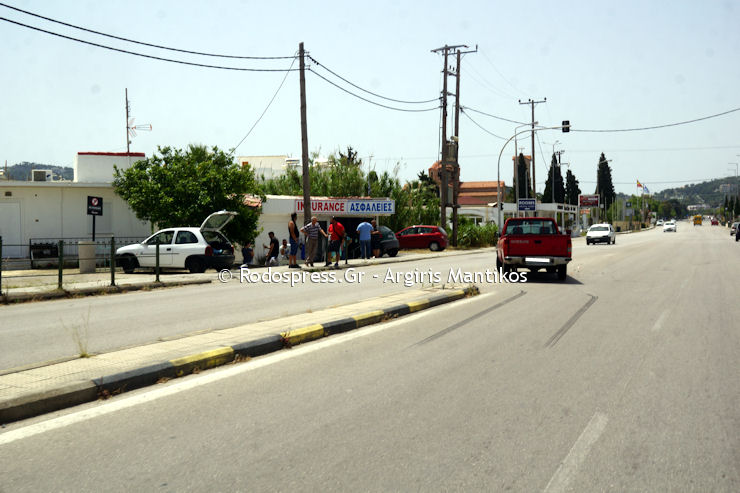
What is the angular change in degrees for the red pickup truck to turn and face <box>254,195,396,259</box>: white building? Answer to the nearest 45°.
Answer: approximately 45° to its left

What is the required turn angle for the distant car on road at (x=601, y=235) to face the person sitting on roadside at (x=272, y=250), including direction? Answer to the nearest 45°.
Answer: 0° — it already faces them

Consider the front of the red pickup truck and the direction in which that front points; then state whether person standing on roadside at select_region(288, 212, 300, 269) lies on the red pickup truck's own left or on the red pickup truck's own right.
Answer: on the red pickup truck's own left

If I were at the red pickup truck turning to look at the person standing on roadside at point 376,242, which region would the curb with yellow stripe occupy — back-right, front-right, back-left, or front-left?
back-left

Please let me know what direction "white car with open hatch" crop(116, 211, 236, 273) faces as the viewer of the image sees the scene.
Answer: facing away from the viewer and to the left of the viewer

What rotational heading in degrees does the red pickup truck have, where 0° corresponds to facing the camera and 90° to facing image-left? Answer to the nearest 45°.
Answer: approximately 180°

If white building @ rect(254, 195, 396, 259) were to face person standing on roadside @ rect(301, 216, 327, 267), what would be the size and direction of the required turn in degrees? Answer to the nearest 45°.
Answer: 0° — it already faces them

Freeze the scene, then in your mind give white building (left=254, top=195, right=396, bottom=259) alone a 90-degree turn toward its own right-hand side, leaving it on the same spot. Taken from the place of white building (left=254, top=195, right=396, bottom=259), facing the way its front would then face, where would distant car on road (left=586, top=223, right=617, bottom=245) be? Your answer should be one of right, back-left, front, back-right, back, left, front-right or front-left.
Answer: back-right

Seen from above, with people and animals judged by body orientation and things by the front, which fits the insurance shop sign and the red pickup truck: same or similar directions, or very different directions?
very different directions

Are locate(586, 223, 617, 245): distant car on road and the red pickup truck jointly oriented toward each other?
yes

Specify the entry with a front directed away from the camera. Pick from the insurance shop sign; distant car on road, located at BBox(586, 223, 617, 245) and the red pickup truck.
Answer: the red pickup truck
